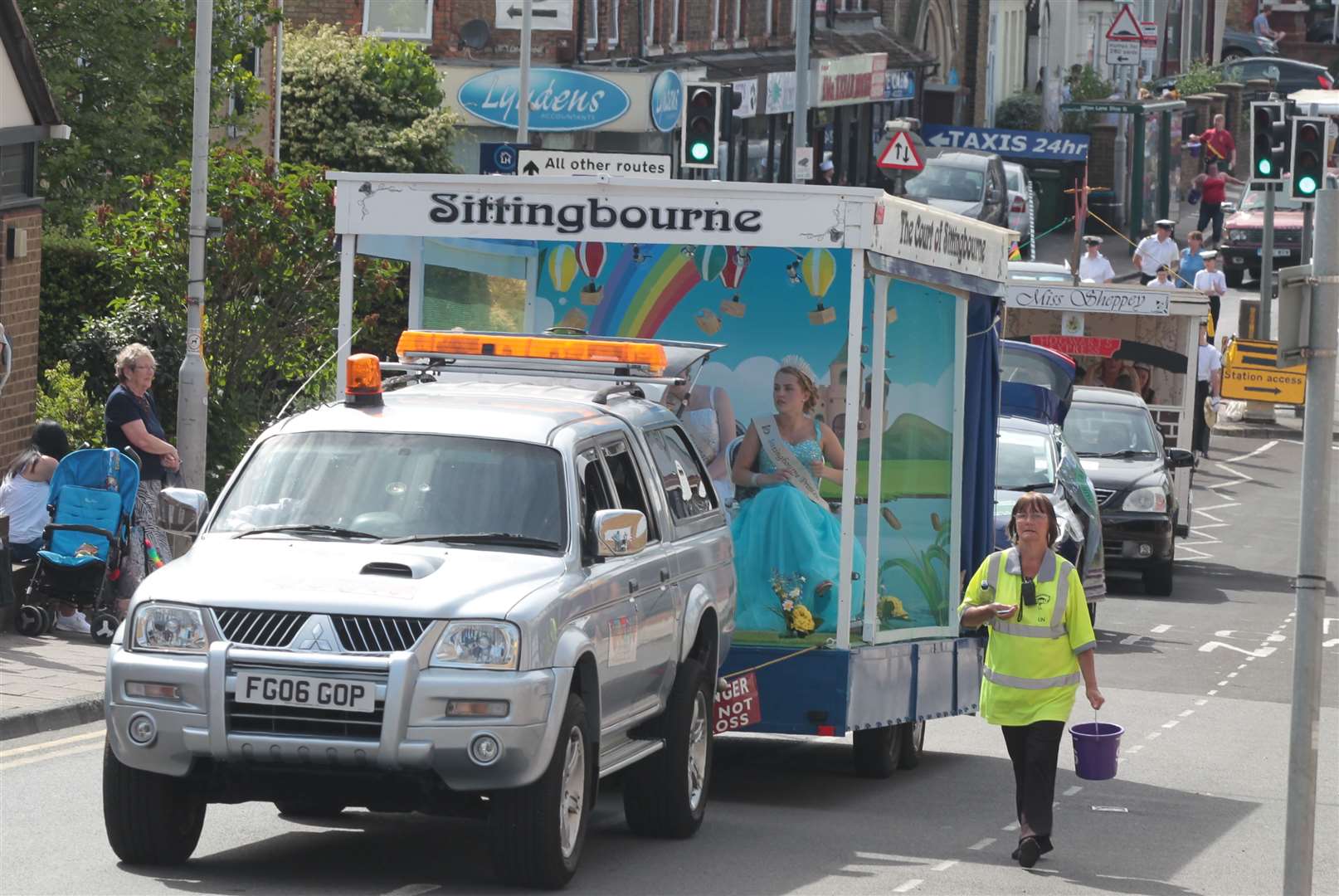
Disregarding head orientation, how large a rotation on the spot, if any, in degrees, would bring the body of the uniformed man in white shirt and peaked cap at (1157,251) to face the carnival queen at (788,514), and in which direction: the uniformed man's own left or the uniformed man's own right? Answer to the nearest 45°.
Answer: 0° — they already face them

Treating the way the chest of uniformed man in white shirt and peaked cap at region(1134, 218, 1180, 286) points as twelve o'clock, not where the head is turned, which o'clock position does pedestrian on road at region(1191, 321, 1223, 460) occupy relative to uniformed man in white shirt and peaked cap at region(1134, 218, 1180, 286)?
pedestrian on road at region(1191, 321, 1223, 460) is roughly at 12 o'clock from uniformed man in white shirt and peaked cap at region(1134, 218, 1180, 286).

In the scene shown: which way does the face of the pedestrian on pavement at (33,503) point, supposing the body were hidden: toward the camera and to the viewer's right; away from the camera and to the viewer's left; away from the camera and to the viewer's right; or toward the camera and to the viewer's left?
away from the camera and to the viewer's right

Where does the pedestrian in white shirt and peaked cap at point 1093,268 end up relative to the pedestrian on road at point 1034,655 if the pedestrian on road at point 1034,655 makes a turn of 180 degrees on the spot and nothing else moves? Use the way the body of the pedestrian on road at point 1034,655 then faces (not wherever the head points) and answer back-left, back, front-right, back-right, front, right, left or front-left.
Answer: front

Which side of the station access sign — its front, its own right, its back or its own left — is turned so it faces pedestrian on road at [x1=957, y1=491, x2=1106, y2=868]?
front

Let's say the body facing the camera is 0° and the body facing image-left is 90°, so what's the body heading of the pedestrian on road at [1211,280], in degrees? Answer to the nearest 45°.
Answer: approximately 0°

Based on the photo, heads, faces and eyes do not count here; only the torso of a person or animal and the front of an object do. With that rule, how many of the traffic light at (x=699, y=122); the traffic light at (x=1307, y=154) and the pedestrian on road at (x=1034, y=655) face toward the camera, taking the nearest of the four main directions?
3

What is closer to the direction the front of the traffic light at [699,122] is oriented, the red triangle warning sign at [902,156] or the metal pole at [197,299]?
the metal pole

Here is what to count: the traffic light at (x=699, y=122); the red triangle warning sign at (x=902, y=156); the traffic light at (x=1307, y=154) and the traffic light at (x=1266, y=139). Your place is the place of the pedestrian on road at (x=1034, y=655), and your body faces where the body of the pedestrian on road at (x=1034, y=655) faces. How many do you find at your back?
4

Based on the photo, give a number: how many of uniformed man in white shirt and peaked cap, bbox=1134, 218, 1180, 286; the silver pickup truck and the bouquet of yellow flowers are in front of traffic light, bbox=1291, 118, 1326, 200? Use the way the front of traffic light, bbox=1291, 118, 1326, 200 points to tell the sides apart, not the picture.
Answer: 2

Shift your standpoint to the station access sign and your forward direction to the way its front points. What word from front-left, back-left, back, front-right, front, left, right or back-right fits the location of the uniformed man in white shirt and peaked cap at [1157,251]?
back

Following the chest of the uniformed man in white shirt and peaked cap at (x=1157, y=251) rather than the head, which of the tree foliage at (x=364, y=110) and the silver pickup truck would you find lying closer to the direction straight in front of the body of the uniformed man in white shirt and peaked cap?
the silver pickup truck

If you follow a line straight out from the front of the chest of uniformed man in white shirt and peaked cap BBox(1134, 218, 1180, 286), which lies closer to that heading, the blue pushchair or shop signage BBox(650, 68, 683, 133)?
the blue pushchair
